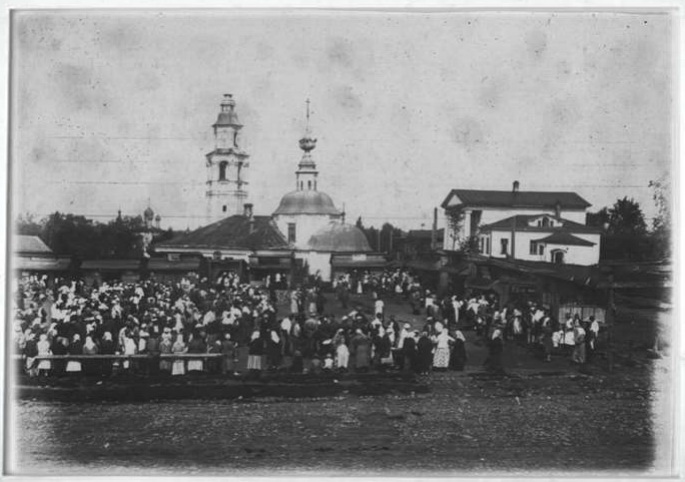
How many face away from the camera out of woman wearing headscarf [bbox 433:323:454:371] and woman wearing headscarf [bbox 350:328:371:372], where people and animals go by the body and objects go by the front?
2

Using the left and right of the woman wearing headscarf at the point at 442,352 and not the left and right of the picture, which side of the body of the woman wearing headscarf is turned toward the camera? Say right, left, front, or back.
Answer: back

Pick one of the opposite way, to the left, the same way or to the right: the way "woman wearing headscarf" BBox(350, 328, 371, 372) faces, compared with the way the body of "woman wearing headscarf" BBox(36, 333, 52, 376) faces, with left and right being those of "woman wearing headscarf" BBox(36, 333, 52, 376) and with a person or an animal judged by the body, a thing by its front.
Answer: the same way

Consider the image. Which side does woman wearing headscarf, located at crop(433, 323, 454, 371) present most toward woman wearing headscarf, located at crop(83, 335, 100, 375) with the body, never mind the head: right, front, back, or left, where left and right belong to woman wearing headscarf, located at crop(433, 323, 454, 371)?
left

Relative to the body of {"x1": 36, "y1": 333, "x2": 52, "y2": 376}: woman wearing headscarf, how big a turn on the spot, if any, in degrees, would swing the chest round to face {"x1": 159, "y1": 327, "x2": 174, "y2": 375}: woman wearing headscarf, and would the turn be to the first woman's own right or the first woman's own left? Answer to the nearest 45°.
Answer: approximately 90° to the first woman's own right

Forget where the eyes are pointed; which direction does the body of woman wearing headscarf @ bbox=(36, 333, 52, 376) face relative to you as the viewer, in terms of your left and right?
facing away from the viewer
